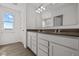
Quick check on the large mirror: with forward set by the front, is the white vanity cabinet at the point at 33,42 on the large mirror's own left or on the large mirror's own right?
on the large mirror's own right

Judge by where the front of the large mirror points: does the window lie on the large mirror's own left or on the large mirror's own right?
on the large mirror's own right

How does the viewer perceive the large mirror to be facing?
facing the viewer and to the left of the viewer

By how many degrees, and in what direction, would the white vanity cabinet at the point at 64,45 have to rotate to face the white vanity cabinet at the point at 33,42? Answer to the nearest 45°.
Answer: approximately 90° to its right

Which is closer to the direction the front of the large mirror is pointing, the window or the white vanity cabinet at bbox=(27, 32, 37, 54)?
the window

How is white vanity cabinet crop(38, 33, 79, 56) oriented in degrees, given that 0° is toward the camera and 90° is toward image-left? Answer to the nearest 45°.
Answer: approximately 45°

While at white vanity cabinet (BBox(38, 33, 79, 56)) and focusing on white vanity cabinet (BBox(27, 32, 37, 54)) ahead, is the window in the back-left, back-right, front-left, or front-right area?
front-left

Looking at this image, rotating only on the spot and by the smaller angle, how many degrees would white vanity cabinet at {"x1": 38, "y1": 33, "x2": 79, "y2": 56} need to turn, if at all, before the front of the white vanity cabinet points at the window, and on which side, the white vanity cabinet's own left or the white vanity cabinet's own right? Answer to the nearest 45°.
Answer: approximately 90° to the white vanity cabinet's own right
